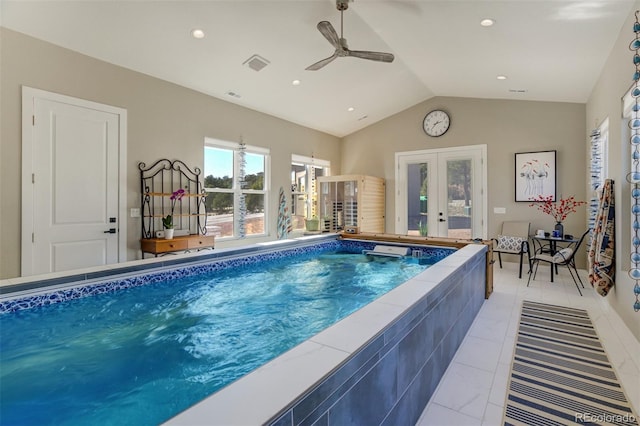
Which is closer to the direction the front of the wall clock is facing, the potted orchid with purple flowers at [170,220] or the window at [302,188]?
the potted orchid with purple flowers

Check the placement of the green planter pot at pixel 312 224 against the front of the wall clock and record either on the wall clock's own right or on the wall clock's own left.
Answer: on the wall clock's own right

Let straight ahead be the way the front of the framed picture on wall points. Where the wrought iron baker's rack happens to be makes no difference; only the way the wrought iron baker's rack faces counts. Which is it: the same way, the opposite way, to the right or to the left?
to the left

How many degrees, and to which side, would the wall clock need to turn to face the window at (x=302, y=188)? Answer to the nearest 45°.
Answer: approximately 90° to its right

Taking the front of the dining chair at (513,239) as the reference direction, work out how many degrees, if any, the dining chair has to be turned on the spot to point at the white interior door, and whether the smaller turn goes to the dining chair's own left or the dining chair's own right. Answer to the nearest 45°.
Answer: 0° — it already faces it

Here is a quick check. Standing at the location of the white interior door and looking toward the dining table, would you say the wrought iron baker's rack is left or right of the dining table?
left

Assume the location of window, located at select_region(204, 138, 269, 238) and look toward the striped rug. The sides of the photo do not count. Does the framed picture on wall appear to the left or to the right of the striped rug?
left

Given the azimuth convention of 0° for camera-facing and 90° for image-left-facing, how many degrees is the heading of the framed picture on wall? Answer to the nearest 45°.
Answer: approximately 0°

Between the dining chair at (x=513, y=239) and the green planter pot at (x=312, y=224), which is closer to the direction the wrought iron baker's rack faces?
the dining chair

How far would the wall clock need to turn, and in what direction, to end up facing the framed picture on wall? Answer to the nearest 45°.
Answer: approximately 90° to its left

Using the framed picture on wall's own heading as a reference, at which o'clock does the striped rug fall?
The striped rug is roughly at 12 o'clock from the framed picture on wall.

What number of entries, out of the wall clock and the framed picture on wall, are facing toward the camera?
2

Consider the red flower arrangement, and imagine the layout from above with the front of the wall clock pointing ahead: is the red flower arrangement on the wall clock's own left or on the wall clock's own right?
on the wall clock's own left
